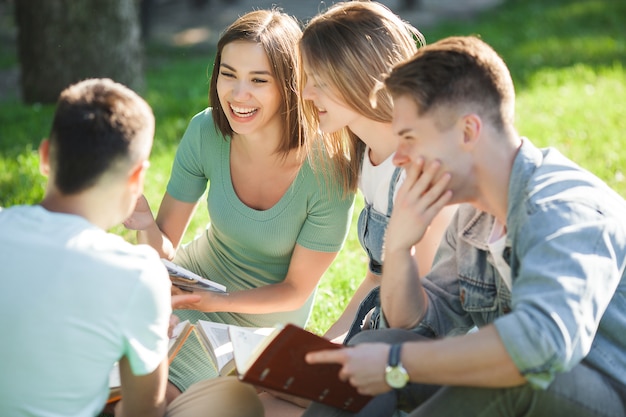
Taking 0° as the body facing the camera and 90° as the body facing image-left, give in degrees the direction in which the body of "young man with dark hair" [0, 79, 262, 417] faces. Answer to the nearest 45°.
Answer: approximately 225°

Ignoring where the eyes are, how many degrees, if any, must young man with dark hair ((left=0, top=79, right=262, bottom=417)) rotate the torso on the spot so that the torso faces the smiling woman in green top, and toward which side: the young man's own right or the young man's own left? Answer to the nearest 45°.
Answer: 0° — they already face them

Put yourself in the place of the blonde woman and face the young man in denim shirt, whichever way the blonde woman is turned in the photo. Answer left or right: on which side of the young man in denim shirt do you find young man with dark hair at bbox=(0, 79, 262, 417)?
right

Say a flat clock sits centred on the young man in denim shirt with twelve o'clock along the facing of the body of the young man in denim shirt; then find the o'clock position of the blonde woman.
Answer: The blonde woman is roughly at 2 o'clock from the young man in denim shirt.

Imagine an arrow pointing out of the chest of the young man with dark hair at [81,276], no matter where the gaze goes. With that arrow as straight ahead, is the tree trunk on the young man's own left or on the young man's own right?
on the young man's own left

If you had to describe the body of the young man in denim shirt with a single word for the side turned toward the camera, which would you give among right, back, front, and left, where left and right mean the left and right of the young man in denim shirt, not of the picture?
left

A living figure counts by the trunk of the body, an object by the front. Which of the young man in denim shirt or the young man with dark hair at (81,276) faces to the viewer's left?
the young man in denim shirt

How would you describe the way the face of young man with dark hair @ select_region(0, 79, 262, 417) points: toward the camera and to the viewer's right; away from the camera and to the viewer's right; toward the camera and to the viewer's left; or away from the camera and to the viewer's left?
away from the camera and to the viewer's right

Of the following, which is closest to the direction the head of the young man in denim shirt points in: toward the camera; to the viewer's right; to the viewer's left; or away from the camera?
to the viewer's left

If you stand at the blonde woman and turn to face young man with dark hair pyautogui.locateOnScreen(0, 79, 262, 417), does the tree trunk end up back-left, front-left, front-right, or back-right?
back-right

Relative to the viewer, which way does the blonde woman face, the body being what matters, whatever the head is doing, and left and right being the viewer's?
facing to the left of the viewer

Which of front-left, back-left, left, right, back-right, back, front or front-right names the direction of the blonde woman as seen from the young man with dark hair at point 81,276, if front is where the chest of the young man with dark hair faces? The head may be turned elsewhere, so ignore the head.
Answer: front
